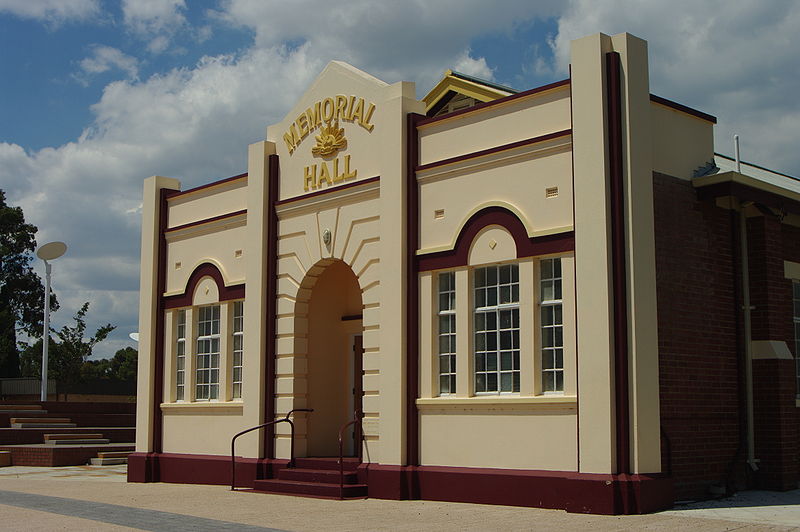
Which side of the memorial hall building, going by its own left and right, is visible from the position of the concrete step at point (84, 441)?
right

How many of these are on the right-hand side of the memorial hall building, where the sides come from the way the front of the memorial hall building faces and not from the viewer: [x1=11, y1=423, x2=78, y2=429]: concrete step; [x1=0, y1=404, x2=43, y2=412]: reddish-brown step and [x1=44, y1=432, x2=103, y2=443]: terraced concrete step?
3

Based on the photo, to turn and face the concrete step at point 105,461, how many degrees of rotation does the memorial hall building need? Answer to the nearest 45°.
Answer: approximately 90° to its right

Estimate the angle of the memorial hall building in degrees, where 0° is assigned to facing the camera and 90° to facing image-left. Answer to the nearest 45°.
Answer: approximately 45°

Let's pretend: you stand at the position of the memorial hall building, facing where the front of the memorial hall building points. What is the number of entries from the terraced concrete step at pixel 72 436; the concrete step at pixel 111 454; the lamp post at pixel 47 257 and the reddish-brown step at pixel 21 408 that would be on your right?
4

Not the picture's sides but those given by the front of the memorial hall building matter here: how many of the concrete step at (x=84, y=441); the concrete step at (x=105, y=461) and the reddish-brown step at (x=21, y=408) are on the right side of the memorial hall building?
3

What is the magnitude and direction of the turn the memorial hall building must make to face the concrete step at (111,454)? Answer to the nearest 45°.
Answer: approximately 90° to its right

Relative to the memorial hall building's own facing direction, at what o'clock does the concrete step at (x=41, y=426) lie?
The concrete step is roughly at 3 o'clock from the memorial hall building.

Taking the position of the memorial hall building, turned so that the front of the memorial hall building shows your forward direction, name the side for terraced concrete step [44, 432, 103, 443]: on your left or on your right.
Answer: on your right

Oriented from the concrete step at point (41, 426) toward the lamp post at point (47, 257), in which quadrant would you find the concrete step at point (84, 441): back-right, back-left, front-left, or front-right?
back-right
